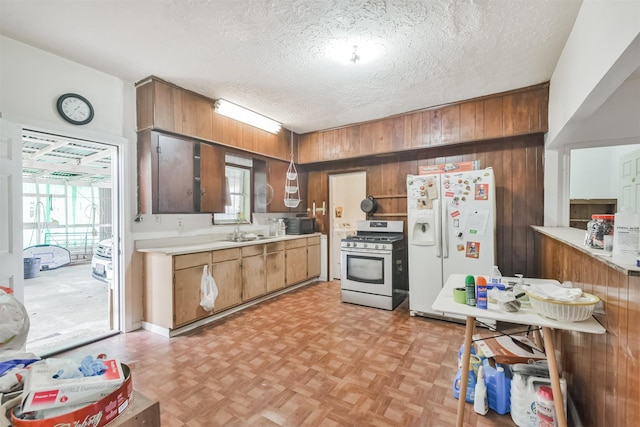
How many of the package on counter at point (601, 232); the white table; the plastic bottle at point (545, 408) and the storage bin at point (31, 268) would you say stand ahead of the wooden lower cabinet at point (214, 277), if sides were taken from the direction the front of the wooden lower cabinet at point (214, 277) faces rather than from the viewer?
3

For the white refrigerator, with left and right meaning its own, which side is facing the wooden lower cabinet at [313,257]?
right

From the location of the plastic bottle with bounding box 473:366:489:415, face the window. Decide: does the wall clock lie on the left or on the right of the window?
left

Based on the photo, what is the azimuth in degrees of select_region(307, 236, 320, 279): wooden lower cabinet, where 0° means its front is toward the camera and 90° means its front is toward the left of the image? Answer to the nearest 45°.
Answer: approximately 315°

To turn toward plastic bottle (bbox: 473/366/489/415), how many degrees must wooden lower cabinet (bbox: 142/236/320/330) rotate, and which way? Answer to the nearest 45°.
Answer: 0° — it already faces it
